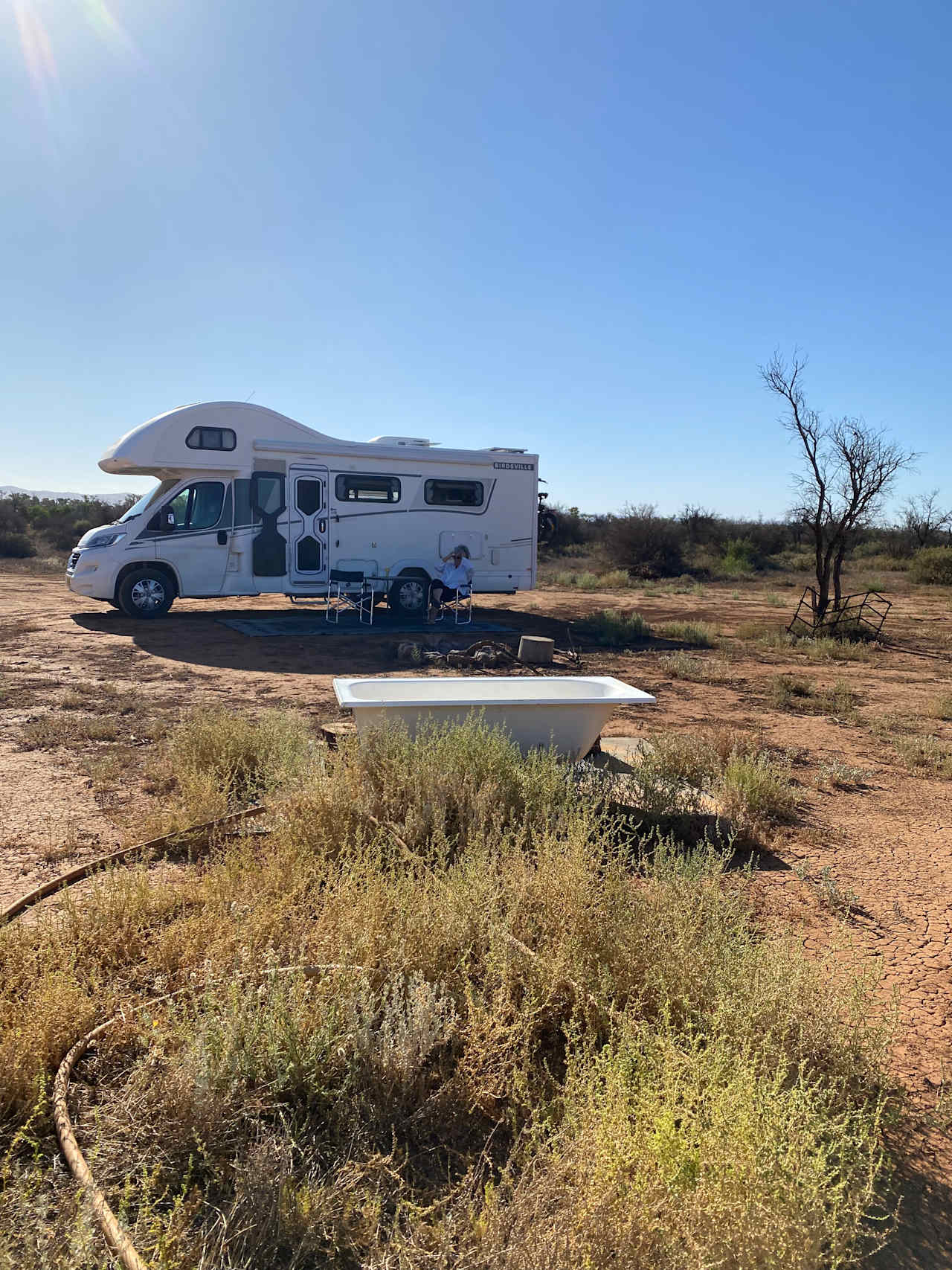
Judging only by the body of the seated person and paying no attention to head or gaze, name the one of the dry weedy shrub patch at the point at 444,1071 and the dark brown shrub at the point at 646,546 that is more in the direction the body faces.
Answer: the dry weedy shrub patch

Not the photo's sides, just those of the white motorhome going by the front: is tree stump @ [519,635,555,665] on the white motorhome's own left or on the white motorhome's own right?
on the white motorhome's own left

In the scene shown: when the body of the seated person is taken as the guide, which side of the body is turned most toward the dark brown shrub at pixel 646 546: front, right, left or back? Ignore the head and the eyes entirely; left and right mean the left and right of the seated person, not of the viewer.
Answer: back

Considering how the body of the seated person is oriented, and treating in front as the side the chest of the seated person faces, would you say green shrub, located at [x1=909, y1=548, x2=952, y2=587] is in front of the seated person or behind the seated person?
behind

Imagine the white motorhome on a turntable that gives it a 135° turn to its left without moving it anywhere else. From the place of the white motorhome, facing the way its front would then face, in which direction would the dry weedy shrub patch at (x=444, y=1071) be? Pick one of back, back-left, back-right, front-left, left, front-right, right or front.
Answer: front-right

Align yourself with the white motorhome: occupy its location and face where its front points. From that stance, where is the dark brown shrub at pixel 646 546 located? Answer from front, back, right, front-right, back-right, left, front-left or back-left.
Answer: back-right

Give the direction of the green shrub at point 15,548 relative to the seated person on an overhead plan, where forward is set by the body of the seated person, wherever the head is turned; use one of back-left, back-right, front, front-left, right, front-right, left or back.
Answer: right

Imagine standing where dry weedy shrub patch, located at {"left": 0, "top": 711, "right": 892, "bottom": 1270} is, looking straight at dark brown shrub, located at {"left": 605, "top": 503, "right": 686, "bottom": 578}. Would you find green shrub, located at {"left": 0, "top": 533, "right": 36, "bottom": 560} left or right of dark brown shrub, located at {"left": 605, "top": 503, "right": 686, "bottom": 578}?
left

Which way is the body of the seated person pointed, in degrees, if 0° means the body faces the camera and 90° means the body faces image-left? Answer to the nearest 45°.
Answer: approximately 45°

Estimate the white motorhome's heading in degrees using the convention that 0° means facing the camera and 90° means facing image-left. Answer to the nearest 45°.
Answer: approximately 90°

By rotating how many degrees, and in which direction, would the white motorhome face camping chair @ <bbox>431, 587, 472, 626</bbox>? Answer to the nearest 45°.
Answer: approximately 180°

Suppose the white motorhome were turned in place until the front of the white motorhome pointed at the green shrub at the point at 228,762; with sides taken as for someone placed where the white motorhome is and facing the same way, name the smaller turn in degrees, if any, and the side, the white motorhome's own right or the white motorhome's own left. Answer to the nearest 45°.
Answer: approximately 90° to the white motorhome's own left

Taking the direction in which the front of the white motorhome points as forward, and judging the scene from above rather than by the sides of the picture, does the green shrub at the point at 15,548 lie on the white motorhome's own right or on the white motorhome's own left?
on the white motorhome's own right
